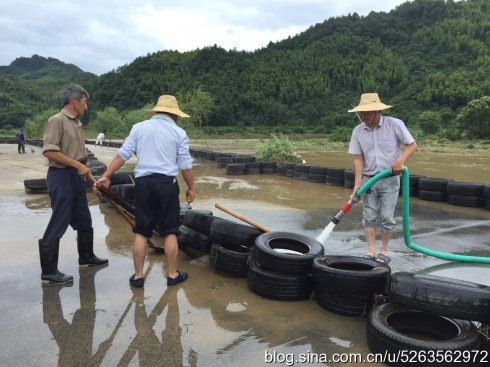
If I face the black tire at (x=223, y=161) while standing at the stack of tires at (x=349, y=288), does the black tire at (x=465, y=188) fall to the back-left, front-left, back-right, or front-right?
front-right

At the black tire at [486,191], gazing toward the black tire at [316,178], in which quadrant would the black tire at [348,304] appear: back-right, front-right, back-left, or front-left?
back-left

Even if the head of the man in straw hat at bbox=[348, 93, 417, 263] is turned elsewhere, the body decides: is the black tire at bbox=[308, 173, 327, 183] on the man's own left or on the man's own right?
on the man's own right

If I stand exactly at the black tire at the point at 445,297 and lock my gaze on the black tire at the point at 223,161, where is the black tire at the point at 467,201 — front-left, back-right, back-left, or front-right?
front-right

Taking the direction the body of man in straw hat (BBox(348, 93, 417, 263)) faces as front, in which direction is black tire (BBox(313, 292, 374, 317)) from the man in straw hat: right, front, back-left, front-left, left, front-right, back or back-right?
front-left

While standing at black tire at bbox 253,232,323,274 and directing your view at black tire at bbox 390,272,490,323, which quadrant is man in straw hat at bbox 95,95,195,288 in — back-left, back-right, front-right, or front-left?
back-right

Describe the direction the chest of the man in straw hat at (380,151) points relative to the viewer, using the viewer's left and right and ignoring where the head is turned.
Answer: facing the viewer and to the left of the viewer

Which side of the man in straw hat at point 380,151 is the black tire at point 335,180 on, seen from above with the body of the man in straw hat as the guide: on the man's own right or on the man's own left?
on the man's own right

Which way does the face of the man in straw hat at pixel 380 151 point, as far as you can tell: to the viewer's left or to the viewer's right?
to the viewer's left

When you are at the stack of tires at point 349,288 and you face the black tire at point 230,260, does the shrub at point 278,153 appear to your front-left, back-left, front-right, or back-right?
front-right
